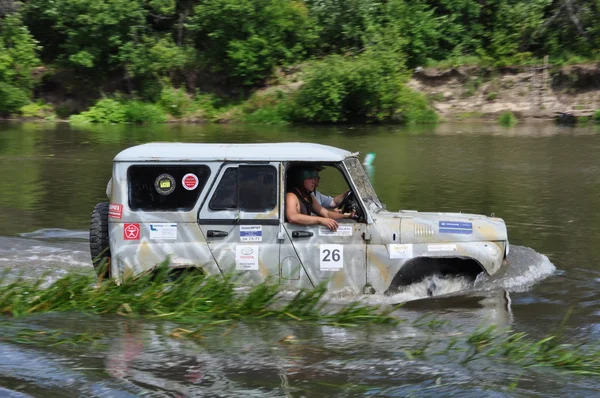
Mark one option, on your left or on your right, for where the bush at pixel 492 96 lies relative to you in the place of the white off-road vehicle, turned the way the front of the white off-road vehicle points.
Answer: on your left

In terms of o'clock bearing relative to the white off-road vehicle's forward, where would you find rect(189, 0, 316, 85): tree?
The tree is roughly at 9 o'clock from the white off-road vehicle.

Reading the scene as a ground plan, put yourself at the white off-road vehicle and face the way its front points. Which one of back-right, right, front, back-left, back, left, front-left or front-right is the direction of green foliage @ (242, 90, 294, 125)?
left

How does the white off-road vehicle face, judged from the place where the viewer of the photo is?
facing to the right of the viewer

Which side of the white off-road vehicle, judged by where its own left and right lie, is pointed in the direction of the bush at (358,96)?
left

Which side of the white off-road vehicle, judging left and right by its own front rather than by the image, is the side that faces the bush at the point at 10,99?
left
